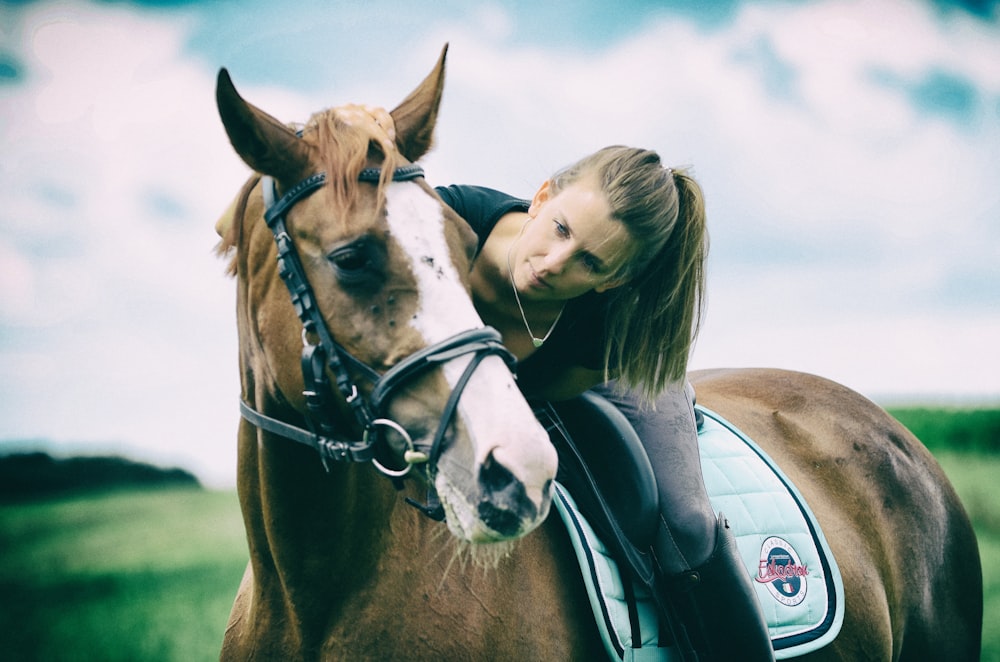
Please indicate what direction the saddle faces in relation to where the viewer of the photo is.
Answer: facing the viewer and to the left of the viewer

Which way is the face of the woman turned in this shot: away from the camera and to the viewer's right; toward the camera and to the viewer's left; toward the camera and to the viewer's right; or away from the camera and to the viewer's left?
toward the camera and to the viewer's left
